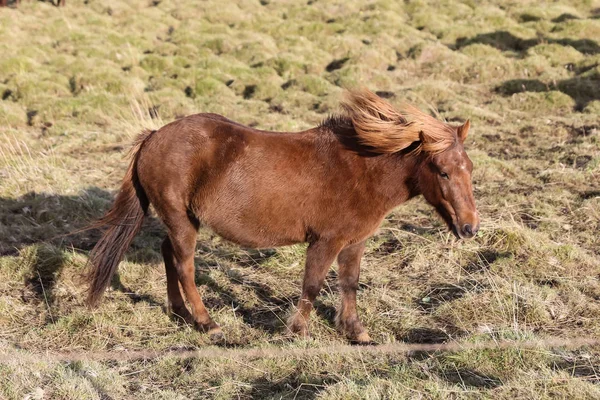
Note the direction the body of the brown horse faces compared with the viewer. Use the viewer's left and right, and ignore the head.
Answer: facing to the right of the viewer
